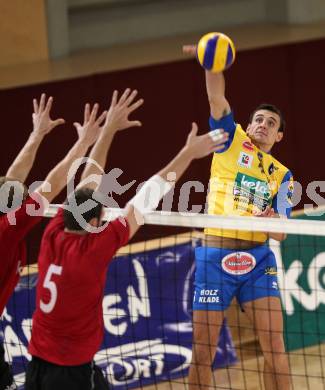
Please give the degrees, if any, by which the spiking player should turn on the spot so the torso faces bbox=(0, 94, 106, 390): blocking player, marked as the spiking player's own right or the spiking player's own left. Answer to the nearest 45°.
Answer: approximately 45° to the spiking player's own right

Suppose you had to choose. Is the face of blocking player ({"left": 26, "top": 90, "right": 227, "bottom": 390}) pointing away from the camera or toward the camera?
away from the camera

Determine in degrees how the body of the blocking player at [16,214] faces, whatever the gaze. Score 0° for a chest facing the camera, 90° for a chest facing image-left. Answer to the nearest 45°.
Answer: approximately 225°

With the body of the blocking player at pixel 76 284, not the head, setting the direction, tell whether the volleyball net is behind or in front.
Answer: in front

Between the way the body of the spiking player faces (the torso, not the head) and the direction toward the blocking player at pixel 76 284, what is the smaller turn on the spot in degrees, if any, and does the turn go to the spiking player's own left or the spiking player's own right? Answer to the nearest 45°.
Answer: approximately 45° to the spiking player's own right

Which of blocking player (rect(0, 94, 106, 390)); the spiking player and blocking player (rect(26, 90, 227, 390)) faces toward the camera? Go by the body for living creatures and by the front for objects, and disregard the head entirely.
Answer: the spiking player

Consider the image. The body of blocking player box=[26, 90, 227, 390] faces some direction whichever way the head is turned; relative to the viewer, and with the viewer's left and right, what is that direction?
facing away from the viewer and to the right of the viewer

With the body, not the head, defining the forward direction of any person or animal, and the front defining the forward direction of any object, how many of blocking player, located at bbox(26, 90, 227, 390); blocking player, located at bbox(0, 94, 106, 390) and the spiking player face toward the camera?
1

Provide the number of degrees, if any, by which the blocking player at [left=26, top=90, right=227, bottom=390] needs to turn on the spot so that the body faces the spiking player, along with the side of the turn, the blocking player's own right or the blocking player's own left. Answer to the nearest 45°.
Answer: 0° — they already face them

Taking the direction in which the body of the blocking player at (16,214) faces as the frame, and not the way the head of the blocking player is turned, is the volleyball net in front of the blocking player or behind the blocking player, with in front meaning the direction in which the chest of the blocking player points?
in front

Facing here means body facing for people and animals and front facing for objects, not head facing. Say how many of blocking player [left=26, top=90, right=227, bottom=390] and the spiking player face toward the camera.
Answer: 1
